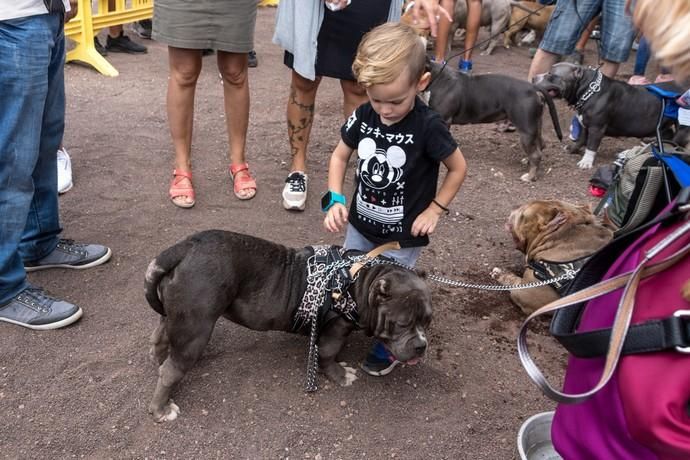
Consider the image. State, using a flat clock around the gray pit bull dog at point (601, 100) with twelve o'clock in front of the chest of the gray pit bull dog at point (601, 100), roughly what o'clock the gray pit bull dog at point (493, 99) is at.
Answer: the gray pit bull dog at point (493, 99) is roughly at 11 o'clock from the gray pit bull dog at point (601, 100).

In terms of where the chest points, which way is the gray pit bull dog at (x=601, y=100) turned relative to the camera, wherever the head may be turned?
to the viewer's left

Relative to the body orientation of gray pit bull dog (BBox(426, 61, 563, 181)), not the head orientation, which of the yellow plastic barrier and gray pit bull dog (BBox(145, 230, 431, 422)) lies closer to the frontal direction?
the yellow plastic barrier

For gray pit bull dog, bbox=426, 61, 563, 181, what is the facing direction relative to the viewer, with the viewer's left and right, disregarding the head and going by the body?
facing to the left of the viewer

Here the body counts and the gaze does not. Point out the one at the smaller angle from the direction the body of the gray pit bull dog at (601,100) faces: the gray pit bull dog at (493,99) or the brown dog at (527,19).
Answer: the gray pit bull dog
